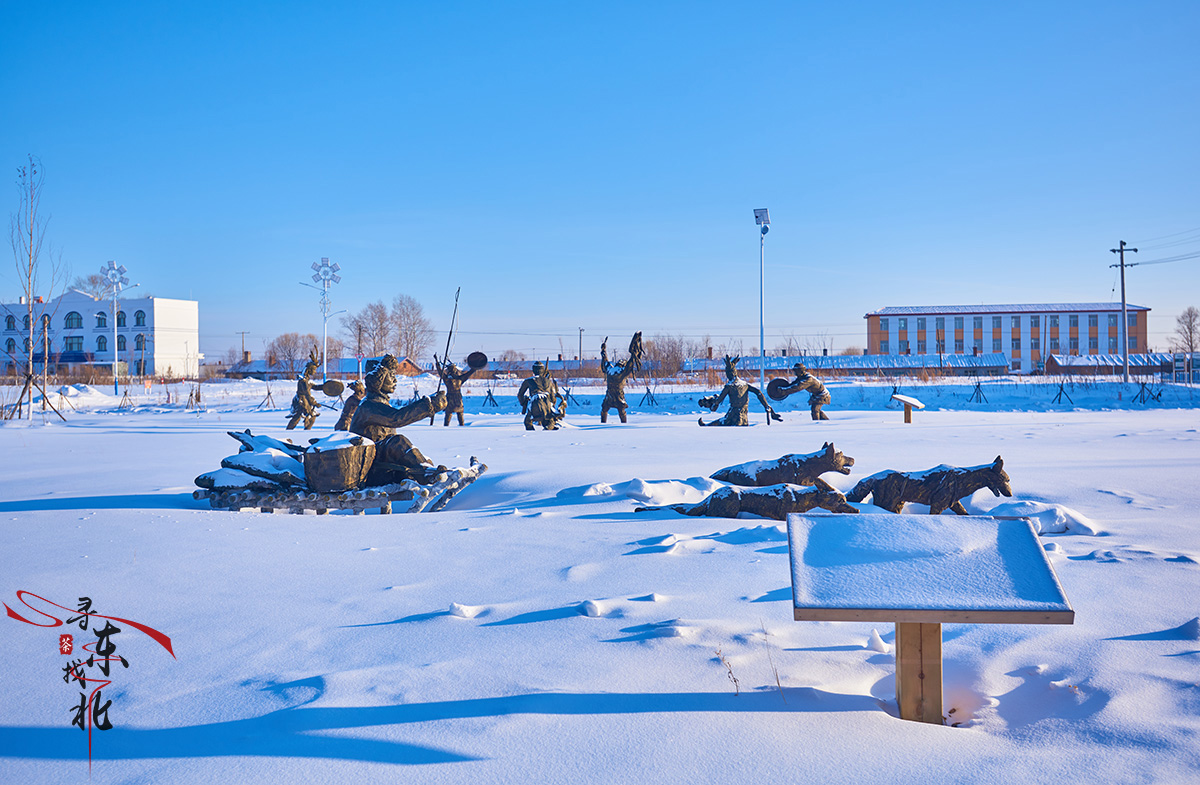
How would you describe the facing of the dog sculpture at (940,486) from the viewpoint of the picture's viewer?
facing to the right of the viewer

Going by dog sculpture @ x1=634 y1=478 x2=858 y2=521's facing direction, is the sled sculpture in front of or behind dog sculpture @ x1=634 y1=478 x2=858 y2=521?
behind

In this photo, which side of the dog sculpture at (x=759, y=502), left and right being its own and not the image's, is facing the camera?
right

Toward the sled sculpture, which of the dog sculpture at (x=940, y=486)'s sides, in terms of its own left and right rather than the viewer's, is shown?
back

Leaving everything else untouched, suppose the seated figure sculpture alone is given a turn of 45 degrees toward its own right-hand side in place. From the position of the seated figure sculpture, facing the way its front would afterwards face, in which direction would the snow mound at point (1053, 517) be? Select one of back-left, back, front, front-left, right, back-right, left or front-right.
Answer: front

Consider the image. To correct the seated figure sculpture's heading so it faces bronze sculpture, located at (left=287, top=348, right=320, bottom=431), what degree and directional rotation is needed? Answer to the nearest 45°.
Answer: approximately 90° to its left

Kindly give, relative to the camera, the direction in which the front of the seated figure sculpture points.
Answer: facing to the right of the viewer

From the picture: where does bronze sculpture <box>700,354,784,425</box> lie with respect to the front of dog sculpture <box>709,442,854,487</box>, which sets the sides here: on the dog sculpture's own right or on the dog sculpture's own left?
on the dog sculpture's own left

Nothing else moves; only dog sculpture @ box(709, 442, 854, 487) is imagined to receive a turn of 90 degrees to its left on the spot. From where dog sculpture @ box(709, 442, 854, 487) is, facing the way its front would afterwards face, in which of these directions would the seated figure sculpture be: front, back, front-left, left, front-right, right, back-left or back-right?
left

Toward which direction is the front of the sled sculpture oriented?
to the viewer's right

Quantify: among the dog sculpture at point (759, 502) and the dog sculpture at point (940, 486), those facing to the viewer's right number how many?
2
